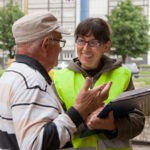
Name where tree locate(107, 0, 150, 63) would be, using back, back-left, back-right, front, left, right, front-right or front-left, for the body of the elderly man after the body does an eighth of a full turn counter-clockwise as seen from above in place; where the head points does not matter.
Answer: front

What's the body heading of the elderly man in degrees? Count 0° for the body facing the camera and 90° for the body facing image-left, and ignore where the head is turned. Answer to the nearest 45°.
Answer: approximately 225°

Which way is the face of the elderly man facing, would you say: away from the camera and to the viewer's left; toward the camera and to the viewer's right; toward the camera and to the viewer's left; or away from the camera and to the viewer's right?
away from the camera and to the viewer's right

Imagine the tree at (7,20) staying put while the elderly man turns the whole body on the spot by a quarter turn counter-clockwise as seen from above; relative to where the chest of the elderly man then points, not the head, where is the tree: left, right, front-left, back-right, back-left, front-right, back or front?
front-right
